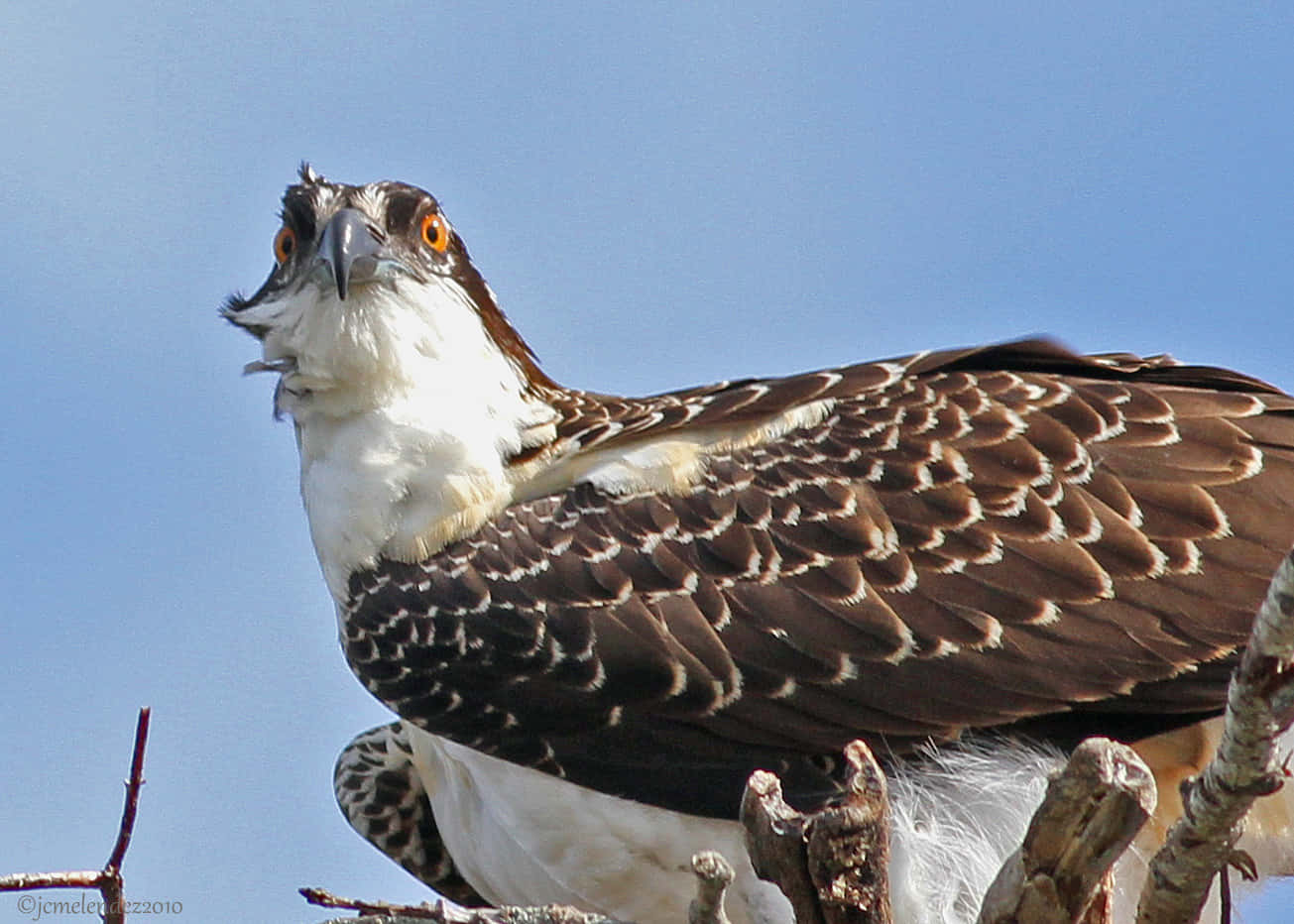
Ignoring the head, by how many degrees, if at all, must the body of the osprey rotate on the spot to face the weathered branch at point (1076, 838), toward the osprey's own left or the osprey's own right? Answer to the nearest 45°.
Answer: approximately 90° to the osprey's own left

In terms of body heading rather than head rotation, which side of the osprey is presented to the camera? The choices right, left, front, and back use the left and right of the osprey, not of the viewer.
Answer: left

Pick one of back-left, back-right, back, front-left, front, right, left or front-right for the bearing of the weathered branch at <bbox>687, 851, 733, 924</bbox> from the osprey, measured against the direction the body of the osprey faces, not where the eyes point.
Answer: left

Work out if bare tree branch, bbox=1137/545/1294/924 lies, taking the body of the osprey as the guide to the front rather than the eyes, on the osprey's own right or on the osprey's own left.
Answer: on the osprey's own left

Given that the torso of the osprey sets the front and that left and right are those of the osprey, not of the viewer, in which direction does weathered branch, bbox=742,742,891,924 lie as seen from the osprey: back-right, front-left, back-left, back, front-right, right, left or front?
left
